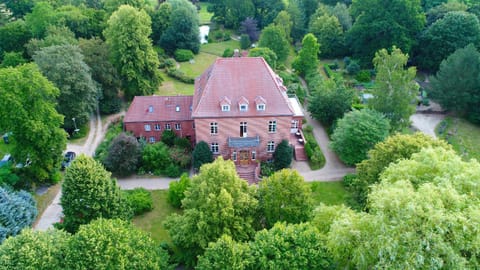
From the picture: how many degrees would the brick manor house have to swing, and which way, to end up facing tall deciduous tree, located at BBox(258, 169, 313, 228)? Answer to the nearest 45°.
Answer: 0° — it already faces it

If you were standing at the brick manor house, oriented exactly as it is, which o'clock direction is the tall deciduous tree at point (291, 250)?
The tall deciduous tree is roughly at 12 o'clock from the brick manor house.

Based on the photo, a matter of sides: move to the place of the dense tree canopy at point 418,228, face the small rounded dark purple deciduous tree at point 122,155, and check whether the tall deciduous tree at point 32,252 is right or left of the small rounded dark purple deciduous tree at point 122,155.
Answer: left

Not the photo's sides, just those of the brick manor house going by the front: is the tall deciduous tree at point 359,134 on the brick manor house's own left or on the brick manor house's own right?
on the brick manor house's own left

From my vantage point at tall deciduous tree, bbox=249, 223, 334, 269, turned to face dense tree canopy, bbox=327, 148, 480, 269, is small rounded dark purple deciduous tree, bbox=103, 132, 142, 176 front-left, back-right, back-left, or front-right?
back-left

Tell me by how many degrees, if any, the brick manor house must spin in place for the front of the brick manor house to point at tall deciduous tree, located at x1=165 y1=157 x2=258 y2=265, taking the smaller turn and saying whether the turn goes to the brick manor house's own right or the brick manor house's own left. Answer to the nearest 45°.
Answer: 0° — it already faces it

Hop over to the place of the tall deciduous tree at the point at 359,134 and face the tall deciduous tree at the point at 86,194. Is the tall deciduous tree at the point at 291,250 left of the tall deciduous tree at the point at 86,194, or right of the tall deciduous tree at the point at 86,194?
left

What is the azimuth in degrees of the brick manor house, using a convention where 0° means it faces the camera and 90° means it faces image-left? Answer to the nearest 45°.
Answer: approximately 0°
